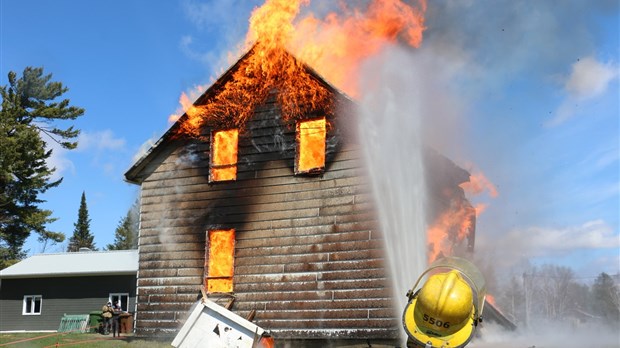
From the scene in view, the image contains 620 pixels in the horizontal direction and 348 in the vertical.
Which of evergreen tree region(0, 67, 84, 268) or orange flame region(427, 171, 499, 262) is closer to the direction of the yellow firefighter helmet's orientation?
the orange flame

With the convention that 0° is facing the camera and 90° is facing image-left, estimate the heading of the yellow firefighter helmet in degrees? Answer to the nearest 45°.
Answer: approximately 180°

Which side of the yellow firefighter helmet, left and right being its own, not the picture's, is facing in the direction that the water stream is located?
front

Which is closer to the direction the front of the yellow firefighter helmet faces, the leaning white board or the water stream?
the water stream

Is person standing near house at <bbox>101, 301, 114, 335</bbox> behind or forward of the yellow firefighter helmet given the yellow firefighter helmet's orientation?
forward

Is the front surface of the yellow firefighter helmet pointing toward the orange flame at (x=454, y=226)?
yes

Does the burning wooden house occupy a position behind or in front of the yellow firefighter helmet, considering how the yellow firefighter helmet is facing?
in front

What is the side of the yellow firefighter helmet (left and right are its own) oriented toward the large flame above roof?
front

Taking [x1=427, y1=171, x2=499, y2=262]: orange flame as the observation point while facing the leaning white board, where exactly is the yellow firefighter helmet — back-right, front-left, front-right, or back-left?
front-left

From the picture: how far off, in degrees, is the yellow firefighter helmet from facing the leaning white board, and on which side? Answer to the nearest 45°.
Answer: approximately 45° to its left
